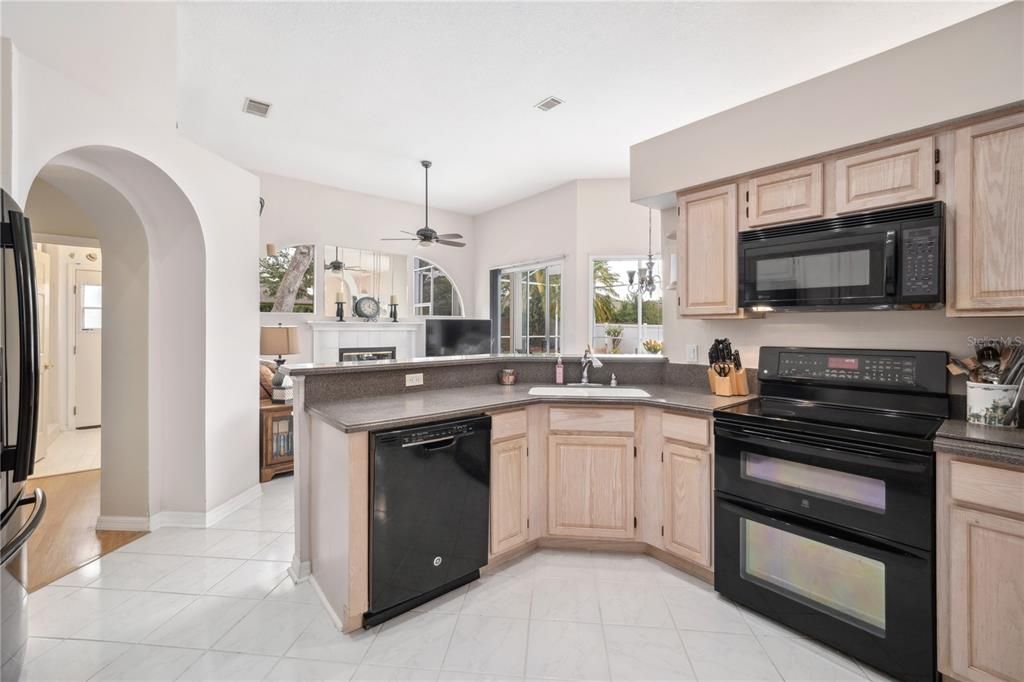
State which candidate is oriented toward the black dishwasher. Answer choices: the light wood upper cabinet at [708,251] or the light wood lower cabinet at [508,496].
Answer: the light wood upper cabinet

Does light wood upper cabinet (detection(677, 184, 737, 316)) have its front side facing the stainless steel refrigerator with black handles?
yes

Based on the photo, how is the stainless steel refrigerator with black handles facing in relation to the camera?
to the viewer's right

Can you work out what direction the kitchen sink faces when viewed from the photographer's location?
facing the viewer

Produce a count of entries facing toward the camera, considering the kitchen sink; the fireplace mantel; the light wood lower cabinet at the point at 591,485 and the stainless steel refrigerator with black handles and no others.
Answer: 3

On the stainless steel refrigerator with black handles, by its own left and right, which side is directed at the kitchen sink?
front

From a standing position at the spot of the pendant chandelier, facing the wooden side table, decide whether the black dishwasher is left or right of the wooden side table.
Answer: left

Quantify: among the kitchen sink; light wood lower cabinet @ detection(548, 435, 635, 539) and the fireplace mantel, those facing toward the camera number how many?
3

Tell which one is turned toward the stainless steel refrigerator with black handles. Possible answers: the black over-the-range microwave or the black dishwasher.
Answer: the black over-the-range microwave

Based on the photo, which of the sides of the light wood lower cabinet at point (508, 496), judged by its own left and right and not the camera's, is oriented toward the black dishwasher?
right

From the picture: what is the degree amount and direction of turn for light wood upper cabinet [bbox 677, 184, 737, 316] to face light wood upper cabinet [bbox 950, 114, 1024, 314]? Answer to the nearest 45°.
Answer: approximately 90° to its left

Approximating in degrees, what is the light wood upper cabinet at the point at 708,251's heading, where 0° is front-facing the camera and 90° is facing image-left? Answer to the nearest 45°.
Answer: approximately 45°

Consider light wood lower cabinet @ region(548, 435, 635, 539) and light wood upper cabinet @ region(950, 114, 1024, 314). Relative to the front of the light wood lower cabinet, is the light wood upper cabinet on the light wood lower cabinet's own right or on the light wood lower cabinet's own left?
on the light wood lower cabinet's own left

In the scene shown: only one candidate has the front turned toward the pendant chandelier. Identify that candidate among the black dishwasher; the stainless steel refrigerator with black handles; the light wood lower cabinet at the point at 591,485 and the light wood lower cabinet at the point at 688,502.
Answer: the stainless steel refrigerator with black handles

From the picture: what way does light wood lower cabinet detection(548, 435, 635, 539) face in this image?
toward the camera
